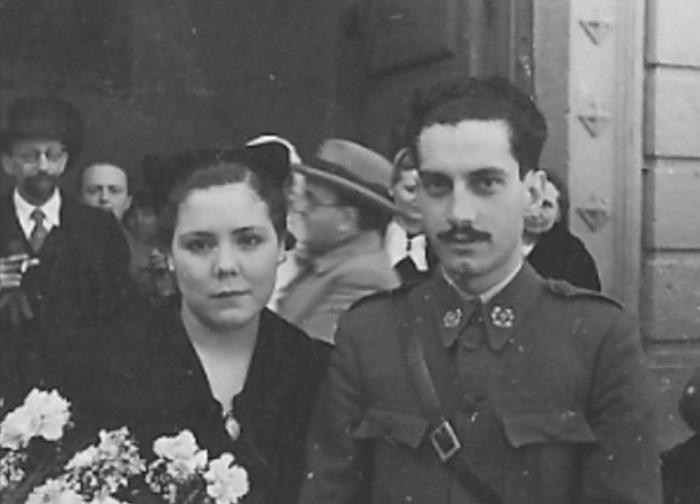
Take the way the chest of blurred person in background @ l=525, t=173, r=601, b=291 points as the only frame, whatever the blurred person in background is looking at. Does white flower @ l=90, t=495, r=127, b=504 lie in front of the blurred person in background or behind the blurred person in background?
in front

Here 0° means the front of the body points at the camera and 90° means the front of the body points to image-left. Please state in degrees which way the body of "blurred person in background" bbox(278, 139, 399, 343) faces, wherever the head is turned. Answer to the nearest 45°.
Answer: approximately 90°

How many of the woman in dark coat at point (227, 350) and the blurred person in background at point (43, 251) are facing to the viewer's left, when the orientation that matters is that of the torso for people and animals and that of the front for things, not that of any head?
0

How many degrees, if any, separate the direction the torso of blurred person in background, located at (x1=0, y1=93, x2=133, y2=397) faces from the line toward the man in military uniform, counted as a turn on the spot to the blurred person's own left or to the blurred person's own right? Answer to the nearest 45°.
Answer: approximately 45° to the blurred person's own left

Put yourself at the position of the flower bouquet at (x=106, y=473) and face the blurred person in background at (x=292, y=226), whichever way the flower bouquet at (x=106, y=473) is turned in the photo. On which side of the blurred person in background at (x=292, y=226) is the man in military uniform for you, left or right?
right

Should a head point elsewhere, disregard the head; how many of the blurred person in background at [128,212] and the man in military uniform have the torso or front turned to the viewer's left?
0

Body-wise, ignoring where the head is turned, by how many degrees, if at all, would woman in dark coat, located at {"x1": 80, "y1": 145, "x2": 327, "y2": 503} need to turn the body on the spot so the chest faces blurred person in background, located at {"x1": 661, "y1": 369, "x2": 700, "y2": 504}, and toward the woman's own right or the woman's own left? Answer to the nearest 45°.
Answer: approximately 90° to the woman's own left

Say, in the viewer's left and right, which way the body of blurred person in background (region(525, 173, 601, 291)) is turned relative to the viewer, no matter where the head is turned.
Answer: facing the viewer and to the left of the viewer
